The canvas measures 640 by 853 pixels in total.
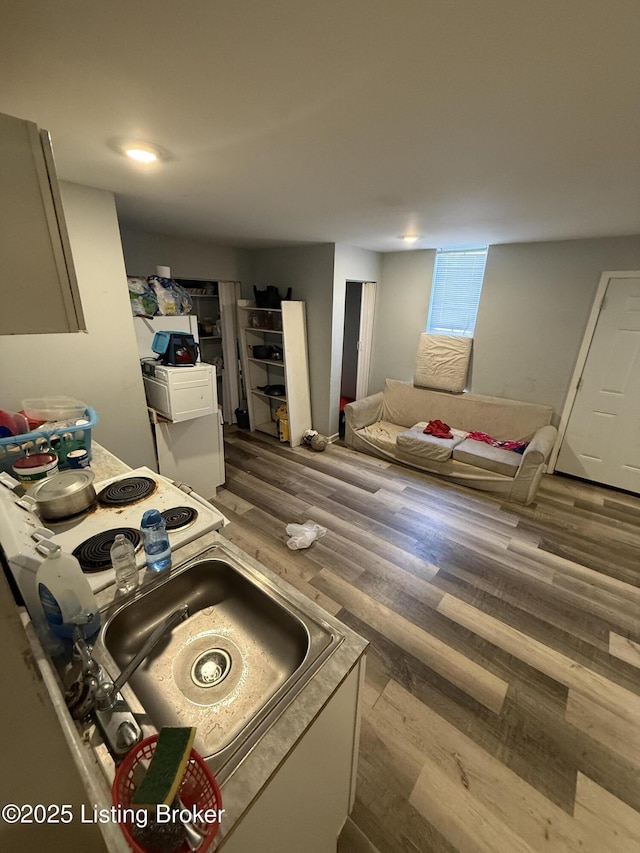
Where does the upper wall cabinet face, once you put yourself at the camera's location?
facing to the right of the viewer

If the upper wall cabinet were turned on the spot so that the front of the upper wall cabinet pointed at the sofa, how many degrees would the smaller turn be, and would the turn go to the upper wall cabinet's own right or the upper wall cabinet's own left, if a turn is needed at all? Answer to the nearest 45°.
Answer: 0° — it already faces it

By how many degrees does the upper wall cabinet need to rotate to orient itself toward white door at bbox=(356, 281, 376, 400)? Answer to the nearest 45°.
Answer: approximately 45° to its left

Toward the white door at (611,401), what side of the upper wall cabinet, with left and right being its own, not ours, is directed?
front

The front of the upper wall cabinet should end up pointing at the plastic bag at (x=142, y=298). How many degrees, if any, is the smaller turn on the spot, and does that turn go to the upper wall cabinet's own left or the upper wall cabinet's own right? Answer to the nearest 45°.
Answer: approximately 90° to the upper wall cabinet's own left

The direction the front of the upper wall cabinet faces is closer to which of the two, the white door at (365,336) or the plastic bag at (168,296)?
the white door

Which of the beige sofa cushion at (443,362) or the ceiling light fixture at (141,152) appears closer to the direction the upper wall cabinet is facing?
the beige sofa cushion

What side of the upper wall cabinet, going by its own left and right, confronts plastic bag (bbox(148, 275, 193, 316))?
left
